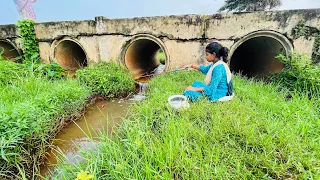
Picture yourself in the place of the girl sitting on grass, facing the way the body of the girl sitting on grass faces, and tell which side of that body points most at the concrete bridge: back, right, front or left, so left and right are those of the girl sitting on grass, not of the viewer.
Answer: right

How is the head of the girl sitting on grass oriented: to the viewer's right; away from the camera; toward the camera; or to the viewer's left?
to the viewer's left

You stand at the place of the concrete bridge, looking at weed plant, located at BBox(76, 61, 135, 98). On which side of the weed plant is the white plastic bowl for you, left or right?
left

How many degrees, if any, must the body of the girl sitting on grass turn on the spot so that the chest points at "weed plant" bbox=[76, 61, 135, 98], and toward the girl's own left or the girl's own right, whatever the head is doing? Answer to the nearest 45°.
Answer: approximately 45° to the girl's own right

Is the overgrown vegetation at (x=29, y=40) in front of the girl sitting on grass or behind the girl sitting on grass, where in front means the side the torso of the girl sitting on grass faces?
in front

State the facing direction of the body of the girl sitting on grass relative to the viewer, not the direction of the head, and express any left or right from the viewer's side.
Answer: facing to the left of the viewer
